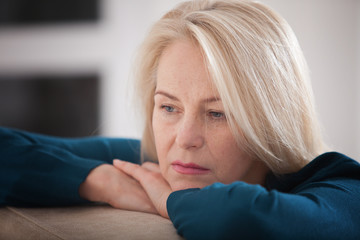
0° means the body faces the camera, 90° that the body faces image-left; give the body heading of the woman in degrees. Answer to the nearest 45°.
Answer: approximately 45°
